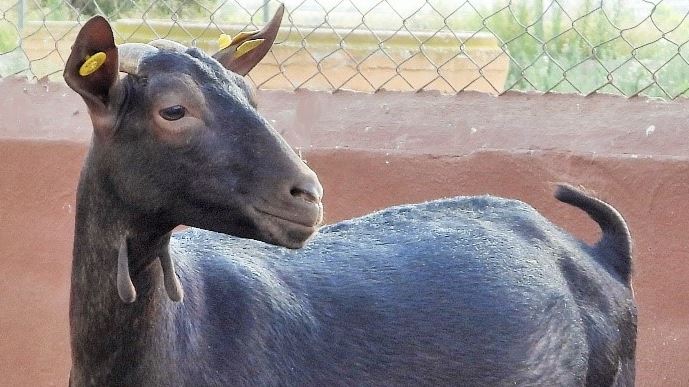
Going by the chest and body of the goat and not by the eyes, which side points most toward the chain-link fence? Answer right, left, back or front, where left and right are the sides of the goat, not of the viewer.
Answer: right

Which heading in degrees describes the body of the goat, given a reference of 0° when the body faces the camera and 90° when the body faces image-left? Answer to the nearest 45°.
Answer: approximately 90°
